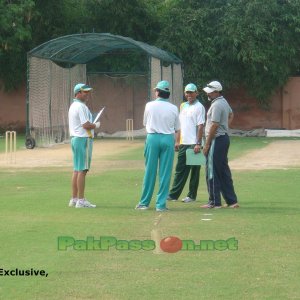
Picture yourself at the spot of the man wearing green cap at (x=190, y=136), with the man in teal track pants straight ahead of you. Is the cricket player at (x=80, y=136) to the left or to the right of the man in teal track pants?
right

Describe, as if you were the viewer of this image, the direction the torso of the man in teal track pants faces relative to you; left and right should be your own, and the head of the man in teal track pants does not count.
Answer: facing away from the viewer

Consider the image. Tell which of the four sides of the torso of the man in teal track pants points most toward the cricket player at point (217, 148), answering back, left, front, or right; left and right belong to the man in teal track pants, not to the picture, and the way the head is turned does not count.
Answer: right

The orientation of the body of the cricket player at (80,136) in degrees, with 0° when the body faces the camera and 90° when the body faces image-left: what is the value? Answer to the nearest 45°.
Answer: approximately 270°

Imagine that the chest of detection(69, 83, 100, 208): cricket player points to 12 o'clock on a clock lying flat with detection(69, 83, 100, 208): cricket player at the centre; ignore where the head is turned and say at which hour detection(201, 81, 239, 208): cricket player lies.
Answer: detection(201, 81, 239, 208): cricket player is roughly at 12 o'clock from detection(69, 83, 100, 208): cricket player.

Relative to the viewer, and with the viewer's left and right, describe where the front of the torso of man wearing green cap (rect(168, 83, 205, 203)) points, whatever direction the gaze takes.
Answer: facing the viewer and to the left of the viewer

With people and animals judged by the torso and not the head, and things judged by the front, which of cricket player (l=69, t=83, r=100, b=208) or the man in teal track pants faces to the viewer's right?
the cricket player

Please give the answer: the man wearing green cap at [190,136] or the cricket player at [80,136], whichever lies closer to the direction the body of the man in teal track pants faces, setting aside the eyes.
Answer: the man wearing green cap

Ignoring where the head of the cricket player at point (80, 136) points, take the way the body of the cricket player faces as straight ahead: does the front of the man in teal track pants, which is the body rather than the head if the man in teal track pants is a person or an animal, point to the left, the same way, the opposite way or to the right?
to the left

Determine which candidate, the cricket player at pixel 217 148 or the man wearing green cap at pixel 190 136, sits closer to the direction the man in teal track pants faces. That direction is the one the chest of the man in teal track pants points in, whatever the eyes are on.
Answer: the man wearing green cap

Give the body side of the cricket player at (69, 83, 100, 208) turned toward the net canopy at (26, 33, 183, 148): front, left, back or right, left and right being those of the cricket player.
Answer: left

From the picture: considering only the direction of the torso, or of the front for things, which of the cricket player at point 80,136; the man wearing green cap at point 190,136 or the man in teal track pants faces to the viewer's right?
the cricket player

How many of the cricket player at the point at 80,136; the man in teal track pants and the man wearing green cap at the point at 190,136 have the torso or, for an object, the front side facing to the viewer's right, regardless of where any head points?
1

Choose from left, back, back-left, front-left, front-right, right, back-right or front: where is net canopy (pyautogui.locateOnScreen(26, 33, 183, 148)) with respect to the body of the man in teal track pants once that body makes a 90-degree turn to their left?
right

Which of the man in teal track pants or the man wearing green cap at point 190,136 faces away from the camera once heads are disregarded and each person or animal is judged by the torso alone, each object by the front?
the man in teal track pants

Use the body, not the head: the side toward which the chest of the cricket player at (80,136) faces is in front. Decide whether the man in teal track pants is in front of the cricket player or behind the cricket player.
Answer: in front
